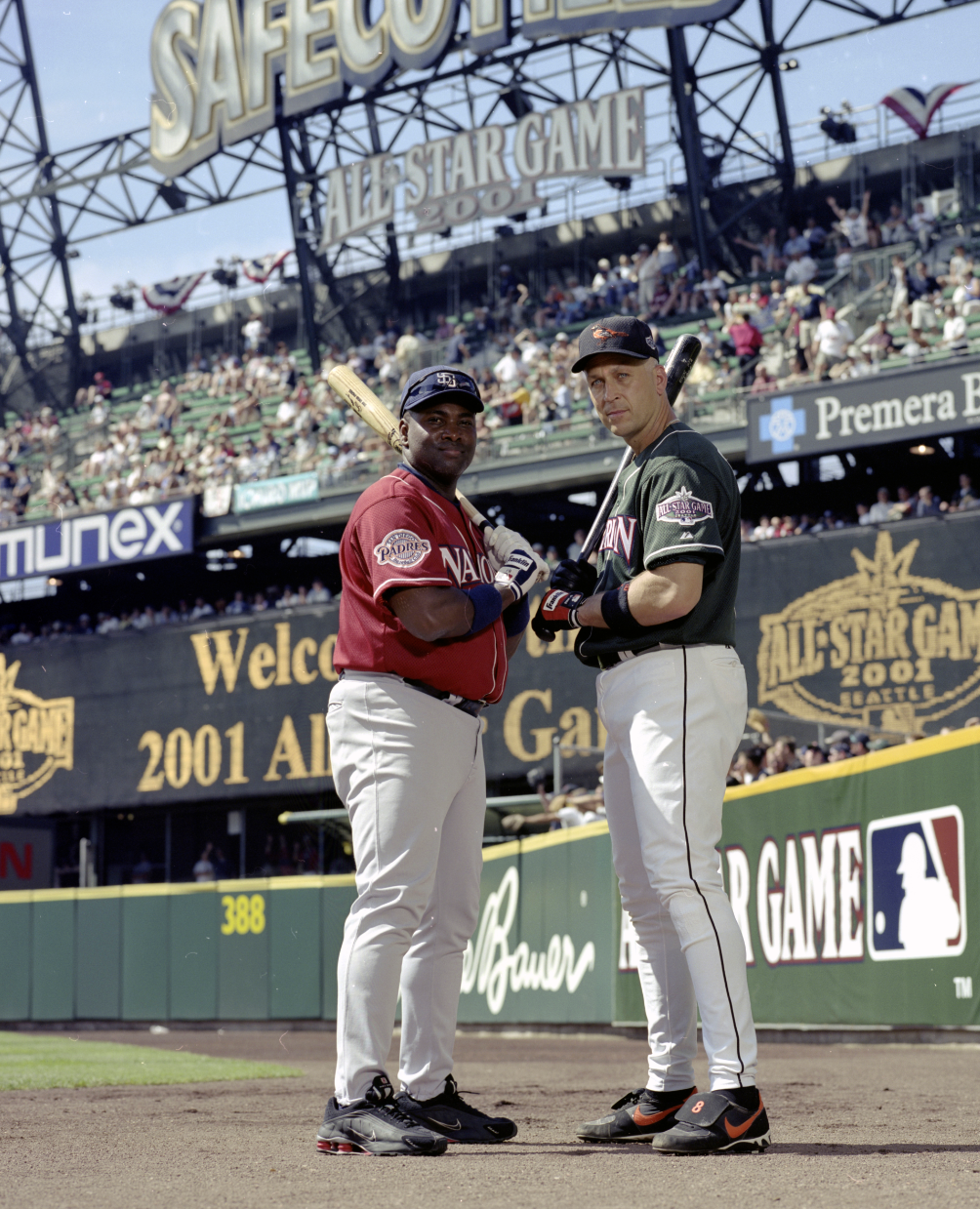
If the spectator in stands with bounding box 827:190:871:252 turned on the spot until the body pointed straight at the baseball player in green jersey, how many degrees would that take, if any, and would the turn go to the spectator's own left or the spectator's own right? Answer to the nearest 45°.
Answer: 0° — they already face them

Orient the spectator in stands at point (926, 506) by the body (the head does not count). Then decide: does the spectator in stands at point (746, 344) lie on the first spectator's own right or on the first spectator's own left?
on the first spectator's own right

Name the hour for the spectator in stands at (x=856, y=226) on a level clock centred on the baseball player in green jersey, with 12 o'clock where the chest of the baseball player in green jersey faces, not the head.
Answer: The spectator in stands is roughly at 5 o'clock from the baseball player in green jersey.

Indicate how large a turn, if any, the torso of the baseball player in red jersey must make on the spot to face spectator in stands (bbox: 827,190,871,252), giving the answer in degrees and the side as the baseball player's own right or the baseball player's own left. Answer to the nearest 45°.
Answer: approximately 135° to the baseball player's own left

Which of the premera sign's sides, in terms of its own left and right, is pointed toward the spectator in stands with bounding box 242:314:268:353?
right

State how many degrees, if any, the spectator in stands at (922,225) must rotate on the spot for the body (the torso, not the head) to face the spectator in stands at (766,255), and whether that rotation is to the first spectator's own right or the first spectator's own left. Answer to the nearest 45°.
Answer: approximately 135° to the first spectator's own right

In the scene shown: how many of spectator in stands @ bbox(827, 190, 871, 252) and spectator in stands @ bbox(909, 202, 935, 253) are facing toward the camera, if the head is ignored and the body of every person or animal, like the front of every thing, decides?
2

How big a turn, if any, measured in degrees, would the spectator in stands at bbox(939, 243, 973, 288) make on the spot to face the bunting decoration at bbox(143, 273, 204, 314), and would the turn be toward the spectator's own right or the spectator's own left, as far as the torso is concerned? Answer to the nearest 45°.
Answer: approximately 90° to the spectator's own right

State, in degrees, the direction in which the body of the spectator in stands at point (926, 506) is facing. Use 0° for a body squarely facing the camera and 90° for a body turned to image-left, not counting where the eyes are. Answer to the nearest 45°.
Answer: approximately 45°
